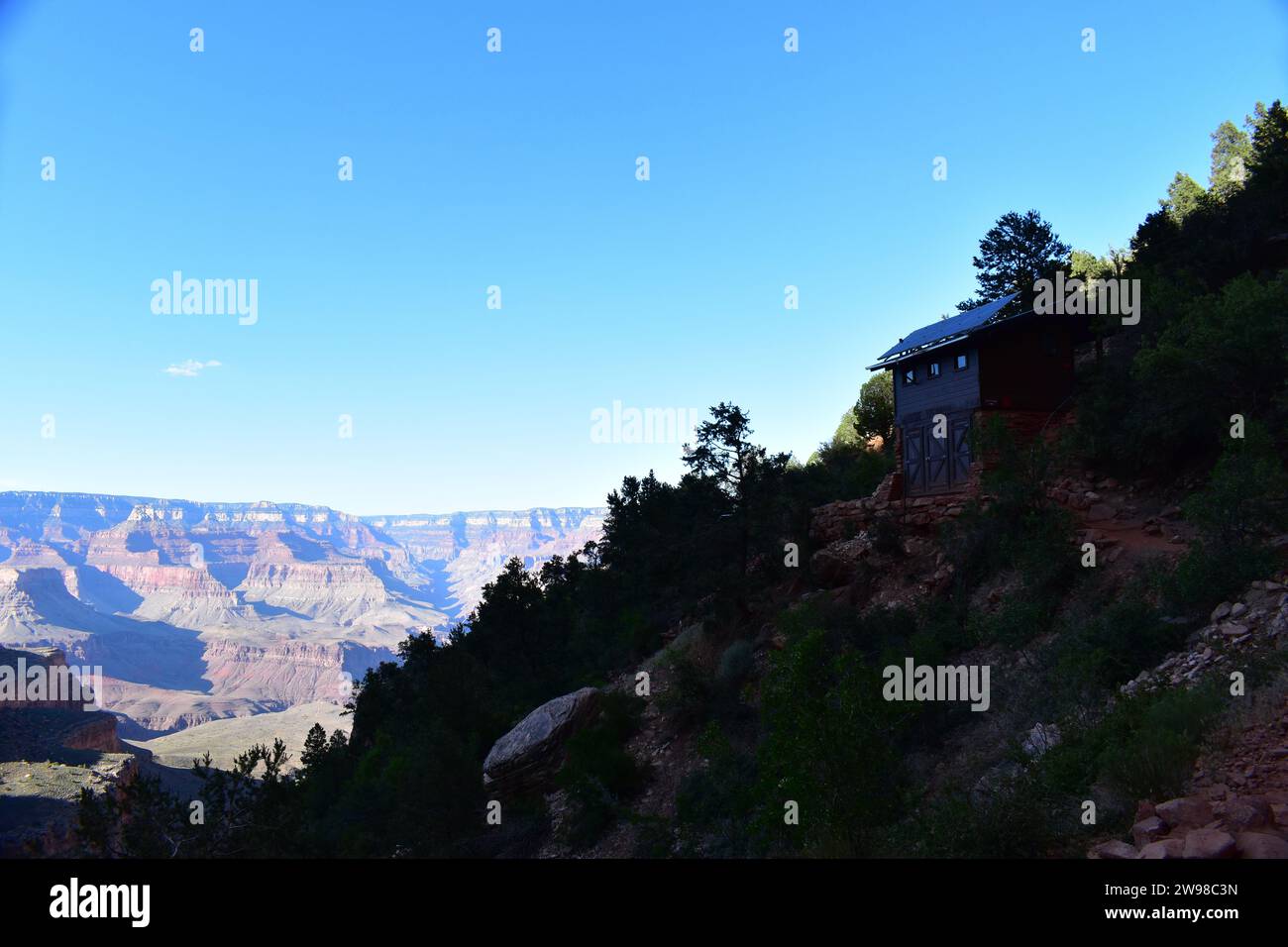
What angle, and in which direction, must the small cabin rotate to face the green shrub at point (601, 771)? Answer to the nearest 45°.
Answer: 0° — it already faces it

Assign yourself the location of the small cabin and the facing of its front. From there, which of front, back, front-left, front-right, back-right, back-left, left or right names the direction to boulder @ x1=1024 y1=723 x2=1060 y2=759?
front-left

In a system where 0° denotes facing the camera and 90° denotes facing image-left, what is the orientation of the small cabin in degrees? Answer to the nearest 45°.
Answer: approximately 45°

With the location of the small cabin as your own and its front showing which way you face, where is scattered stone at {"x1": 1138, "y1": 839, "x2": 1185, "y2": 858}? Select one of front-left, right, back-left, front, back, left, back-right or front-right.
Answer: front-left

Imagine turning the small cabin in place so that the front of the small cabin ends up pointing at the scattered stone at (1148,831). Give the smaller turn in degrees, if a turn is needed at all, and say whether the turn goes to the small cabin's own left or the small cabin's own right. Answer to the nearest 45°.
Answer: approximately 45° to the small cabin's own left

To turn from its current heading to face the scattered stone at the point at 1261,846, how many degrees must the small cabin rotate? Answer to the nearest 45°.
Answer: approximately 45° to its left

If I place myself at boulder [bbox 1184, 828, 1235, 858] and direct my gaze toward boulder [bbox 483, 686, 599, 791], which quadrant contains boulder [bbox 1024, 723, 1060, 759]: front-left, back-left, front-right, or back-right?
front-right
